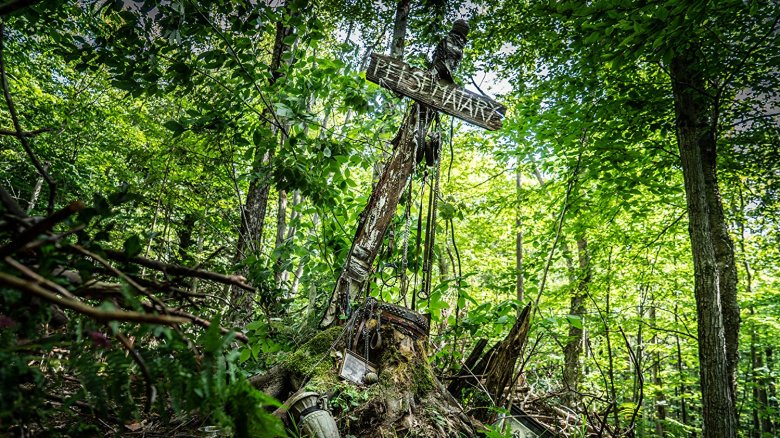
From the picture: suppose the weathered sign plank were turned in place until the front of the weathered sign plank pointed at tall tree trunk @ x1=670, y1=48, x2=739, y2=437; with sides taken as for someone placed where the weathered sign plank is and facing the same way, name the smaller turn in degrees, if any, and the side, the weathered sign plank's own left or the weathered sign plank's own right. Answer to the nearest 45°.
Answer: approximately 135° to the weathered sign plank's own left

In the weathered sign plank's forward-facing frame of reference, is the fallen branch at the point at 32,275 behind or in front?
in front

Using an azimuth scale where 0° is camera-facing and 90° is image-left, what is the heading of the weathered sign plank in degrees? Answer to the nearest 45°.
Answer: approximately 0°

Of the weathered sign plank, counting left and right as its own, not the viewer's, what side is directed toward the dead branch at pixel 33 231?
front

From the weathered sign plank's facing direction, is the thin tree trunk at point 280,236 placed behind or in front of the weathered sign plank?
behind
